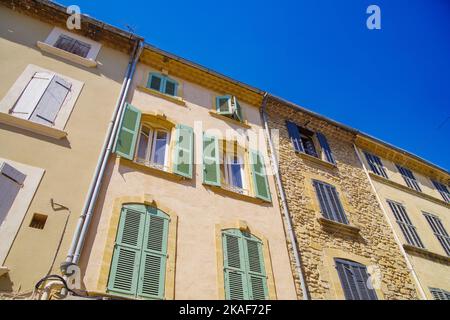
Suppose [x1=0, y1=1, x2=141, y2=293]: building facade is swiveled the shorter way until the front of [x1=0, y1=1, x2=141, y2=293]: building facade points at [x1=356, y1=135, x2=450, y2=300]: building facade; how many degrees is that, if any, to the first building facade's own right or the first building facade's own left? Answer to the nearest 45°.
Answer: approximately 90° to the first building facade's own left

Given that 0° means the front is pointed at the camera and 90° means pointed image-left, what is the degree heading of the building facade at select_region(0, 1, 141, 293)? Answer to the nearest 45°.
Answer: approximately 0°

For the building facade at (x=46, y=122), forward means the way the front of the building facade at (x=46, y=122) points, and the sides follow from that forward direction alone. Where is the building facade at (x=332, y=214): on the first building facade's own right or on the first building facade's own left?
on the first building facade's own left
